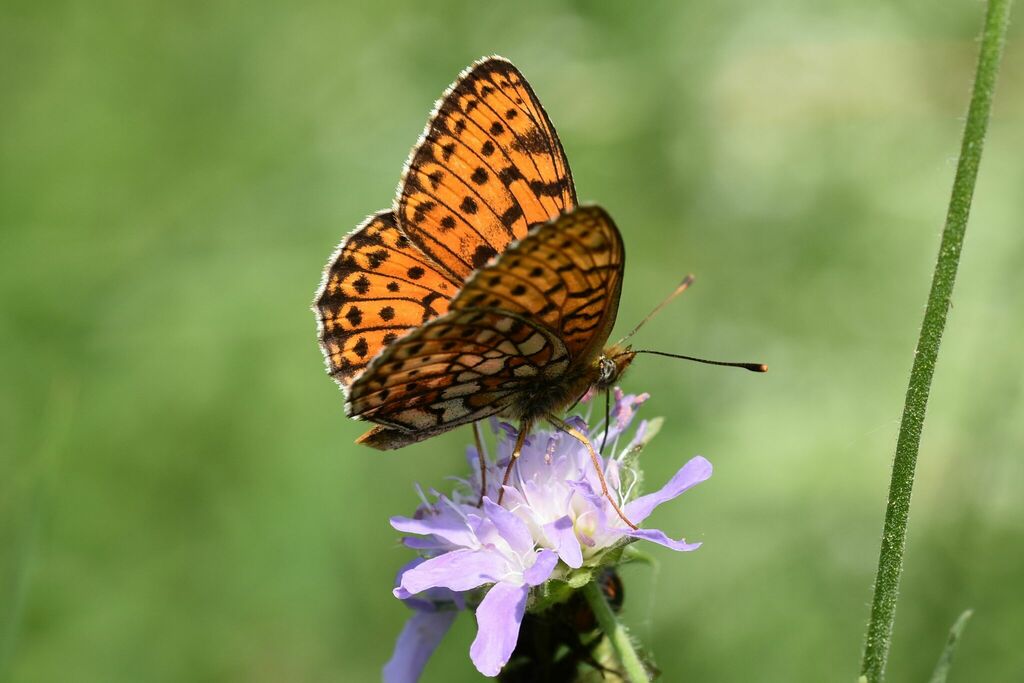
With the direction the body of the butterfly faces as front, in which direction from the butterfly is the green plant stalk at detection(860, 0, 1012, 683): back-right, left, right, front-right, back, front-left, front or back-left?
front-right

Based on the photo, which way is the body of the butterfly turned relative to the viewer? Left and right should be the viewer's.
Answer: facing to the right of the viewer
